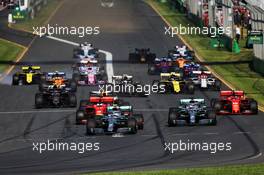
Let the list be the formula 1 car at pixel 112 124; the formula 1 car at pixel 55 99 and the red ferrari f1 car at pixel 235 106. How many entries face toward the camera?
3

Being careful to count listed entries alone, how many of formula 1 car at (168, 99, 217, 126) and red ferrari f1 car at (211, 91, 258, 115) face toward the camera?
2

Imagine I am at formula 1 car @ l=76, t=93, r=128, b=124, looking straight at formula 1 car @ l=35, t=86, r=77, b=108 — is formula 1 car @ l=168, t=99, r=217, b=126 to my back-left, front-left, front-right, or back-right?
back-right

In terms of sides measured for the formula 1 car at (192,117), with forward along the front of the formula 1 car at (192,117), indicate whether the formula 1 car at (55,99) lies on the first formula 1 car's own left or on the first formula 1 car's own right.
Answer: on the first formula 1 car's own right

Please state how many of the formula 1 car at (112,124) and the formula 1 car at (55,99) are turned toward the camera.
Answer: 2

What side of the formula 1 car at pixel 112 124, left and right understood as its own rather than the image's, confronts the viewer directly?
front

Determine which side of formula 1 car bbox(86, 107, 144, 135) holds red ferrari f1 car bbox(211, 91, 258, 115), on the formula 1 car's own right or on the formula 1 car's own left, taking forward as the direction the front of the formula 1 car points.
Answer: on the formula 1 car's own left
